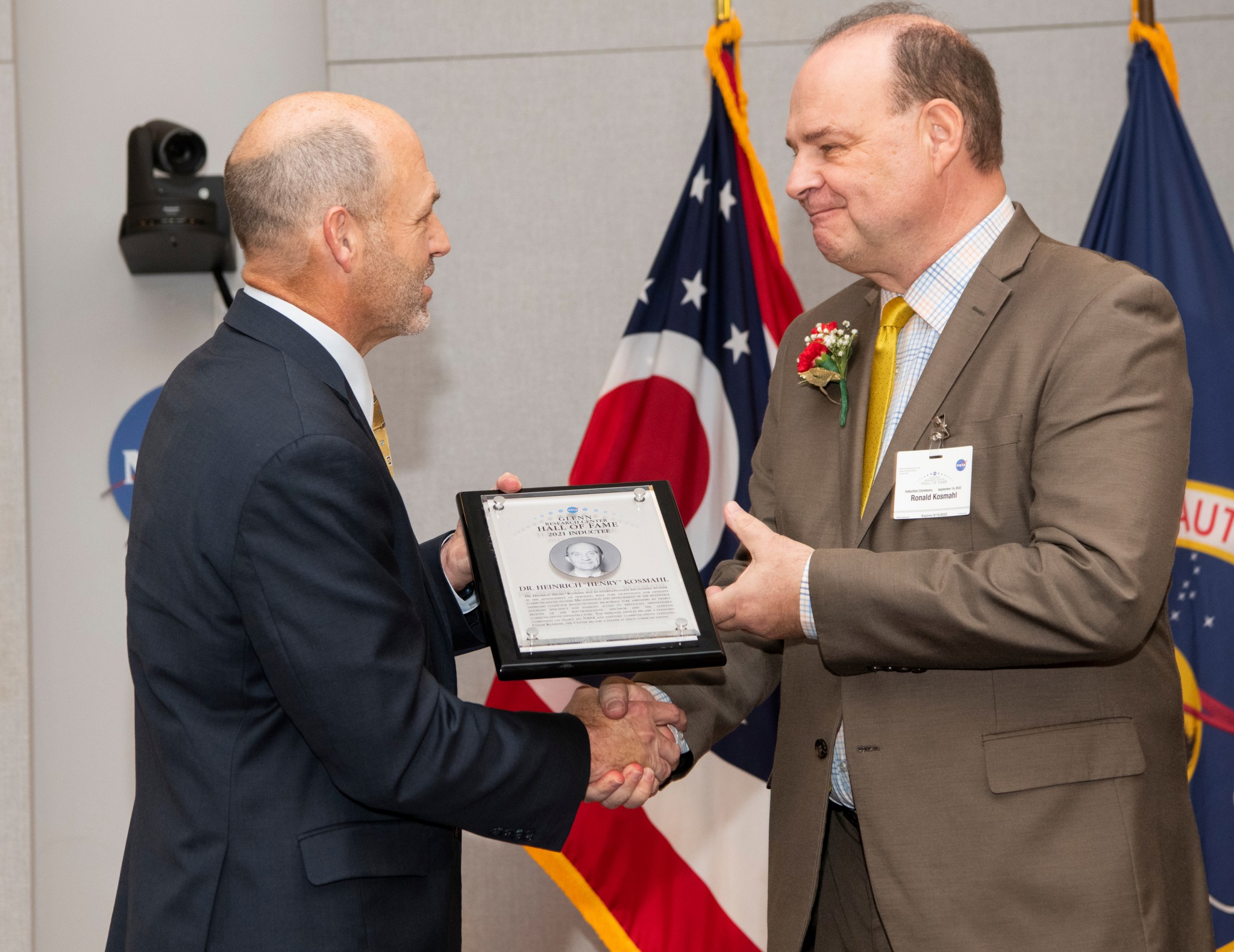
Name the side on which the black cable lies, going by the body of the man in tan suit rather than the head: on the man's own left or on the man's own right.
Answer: on the man's own right

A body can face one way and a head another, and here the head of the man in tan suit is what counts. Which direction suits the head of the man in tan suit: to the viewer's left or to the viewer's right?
to the viewer's left

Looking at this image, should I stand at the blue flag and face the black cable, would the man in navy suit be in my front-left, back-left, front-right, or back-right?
front-left

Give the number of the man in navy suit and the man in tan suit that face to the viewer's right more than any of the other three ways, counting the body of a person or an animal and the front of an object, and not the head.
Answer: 1

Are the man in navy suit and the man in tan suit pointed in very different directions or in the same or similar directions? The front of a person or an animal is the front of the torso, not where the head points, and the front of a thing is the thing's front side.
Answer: very different directions

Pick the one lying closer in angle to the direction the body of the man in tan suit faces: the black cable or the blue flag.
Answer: the black cable

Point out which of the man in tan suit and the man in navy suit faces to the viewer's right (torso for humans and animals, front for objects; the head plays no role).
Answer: the man in navy suit

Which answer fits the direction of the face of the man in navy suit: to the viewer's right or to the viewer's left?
to the viewer's right

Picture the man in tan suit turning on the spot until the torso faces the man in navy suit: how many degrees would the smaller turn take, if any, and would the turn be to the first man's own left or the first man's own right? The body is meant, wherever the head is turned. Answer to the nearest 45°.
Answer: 0° — they already face them

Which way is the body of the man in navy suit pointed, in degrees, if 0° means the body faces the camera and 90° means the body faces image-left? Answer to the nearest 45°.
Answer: approximately 270°

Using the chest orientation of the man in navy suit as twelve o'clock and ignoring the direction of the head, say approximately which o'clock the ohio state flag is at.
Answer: The ohio state flag is roughly at 10 o'clock from the man in navy suit.

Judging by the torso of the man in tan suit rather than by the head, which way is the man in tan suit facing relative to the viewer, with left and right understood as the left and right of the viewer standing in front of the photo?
facing the viewer and to the left of the viewer

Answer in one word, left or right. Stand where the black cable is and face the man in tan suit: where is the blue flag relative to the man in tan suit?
left

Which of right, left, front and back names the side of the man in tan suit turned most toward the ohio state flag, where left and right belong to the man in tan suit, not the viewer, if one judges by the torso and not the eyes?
right

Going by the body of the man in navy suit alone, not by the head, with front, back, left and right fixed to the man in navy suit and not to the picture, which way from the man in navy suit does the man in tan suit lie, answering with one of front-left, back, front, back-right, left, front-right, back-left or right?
front

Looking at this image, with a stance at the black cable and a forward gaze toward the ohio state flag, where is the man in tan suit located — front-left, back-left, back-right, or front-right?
front-right
